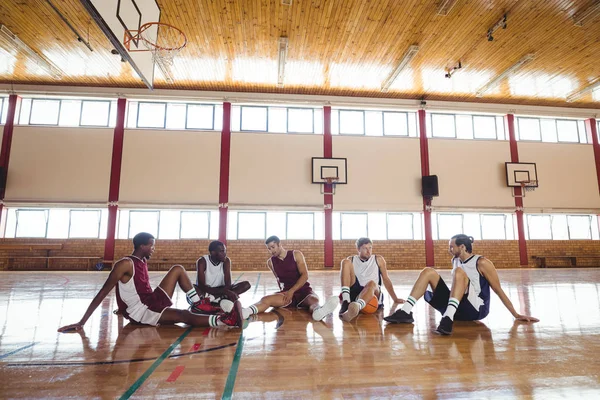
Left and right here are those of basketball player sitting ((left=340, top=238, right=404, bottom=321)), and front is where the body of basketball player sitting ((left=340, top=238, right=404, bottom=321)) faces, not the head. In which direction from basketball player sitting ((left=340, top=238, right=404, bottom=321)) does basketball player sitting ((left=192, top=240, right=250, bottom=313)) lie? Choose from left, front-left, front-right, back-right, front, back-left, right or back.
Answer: front-right

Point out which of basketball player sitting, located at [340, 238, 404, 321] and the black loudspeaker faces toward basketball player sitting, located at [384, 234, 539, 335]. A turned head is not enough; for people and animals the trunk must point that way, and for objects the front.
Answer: the black loudspeaker

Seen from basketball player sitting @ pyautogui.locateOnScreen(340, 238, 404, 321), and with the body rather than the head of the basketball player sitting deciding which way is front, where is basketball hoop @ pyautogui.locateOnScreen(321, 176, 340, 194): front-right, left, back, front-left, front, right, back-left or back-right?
back-right

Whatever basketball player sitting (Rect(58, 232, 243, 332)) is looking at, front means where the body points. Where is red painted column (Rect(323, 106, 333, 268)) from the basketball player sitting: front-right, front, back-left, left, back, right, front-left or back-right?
front-left

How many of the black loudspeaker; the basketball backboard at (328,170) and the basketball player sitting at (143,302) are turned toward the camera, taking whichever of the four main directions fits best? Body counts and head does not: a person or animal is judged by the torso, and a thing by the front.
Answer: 2

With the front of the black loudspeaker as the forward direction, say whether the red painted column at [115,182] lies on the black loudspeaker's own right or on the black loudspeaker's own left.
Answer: on the black loudspeaker's own right

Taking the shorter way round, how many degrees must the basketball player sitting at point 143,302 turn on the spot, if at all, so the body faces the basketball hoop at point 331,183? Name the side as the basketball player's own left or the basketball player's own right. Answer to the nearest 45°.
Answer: approximately 45° to the basketball player's own left

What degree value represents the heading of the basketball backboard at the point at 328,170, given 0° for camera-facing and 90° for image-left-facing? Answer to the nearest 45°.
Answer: approximately 0°

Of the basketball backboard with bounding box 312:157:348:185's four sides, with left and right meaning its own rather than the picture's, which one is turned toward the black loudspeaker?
left

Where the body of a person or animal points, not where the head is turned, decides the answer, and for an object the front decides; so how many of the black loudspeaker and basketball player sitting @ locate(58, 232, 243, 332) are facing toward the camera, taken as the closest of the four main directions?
1

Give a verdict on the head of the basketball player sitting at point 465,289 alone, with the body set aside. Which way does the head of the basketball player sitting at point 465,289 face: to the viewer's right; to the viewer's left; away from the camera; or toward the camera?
to the viewer's left

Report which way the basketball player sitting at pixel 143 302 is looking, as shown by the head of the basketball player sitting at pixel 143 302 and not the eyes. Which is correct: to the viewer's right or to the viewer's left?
to the viewer's right

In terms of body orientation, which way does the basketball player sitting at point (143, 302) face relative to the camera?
to the viewer's right
